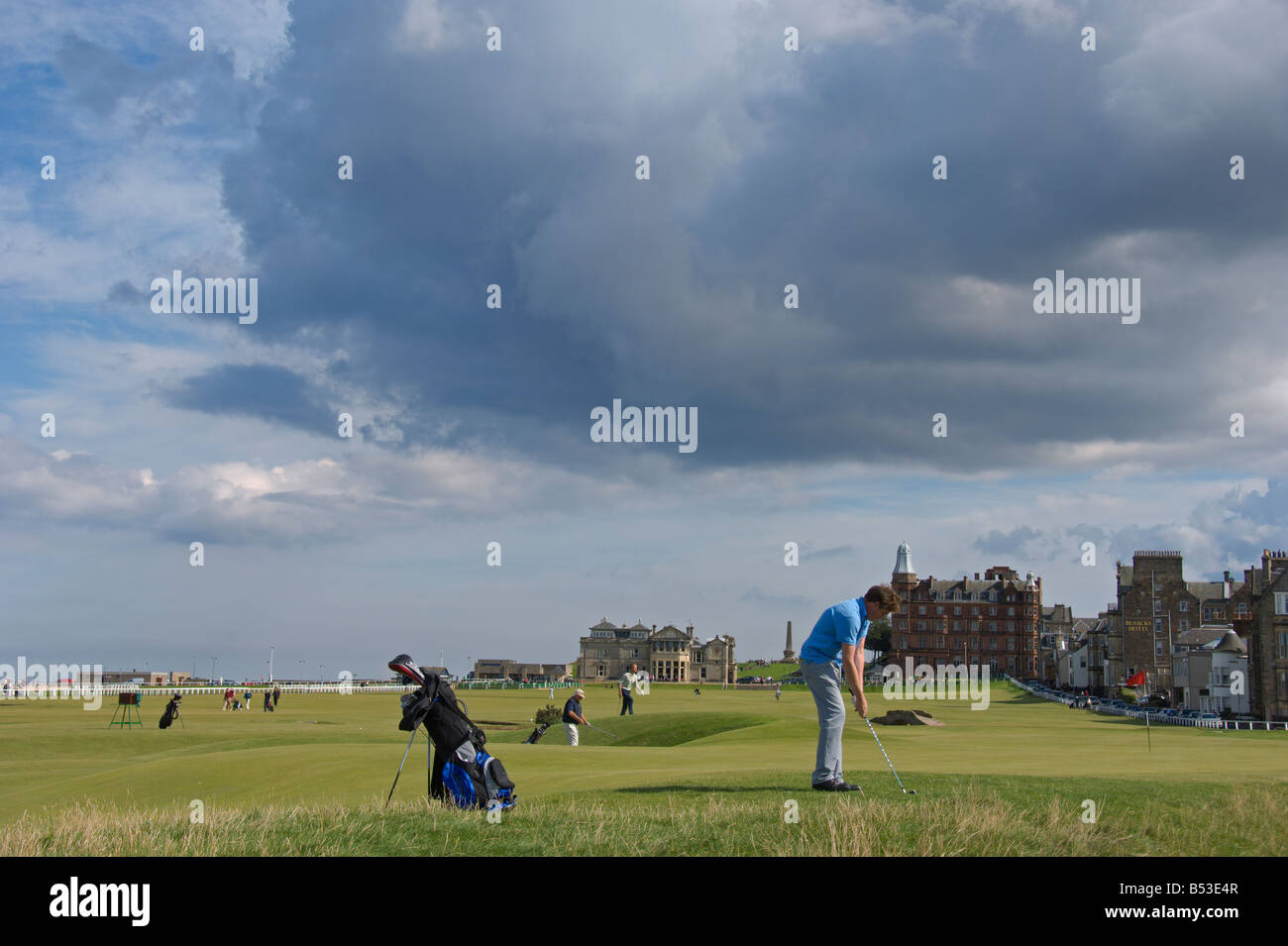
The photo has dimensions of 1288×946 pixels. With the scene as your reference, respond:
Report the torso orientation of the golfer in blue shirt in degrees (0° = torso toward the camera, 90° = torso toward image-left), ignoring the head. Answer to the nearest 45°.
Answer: approximately 270°

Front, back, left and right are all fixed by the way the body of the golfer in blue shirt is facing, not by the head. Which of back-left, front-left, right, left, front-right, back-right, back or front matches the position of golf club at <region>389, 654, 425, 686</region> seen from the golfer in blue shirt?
back

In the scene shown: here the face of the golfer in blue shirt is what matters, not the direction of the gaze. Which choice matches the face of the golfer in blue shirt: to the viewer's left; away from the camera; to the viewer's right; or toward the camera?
to the viewer's right

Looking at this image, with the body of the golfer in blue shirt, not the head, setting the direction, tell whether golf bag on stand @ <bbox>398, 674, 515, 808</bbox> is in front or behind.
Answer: behind

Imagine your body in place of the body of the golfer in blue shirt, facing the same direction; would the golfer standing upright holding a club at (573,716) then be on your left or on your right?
on your left
